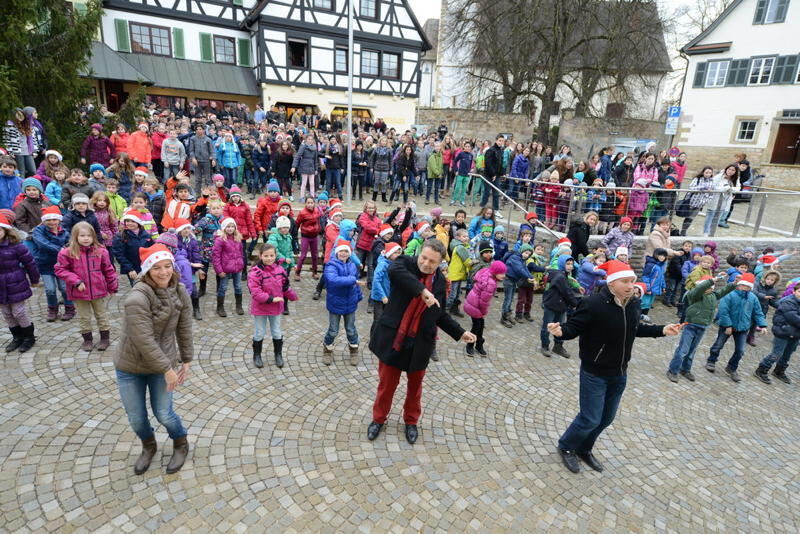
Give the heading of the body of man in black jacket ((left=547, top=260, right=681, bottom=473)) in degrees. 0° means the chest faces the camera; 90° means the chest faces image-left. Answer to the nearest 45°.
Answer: approximately 315°

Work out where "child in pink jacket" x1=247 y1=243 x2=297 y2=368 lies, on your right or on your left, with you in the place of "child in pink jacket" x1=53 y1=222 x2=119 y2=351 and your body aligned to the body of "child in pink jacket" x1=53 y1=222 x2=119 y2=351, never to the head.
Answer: on your left

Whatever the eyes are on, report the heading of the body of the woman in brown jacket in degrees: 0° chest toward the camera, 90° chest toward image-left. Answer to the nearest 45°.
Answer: approximately 315°

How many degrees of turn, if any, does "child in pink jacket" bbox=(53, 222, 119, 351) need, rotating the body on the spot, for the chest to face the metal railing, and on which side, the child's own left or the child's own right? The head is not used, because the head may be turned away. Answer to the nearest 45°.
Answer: approximately 90° to the child's own left

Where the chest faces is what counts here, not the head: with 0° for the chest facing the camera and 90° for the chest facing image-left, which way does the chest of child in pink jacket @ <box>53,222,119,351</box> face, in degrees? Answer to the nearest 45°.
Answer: approximately 0°

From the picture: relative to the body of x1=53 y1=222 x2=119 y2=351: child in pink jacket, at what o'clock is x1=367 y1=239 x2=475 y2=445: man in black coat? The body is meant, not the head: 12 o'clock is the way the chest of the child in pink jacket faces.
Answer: The man in black coat is roughly at 11 o'clock from the child in pink jacket.

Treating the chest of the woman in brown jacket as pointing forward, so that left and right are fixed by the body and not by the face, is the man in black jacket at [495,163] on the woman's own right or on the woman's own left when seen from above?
on the woman's own left

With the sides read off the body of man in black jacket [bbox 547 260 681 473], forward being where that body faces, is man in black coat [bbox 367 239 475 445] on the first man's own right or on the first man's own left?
on the first man's own right

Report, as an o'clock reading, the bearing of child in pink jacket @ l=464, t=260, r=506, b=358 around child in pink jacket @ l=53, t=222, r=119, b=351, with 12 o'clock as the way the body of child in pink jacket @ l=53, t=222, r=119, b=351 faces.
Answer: child in pink jacket @ l=464, t=260, r=506, b=358 is roughly at 10 o'clock from child in pink jacket @ l=53, t=222, r=119, b=351.

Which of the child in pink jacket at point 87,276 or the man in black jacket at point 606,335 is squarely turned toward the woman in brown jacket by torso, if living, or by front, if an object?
the child in pink jacket
